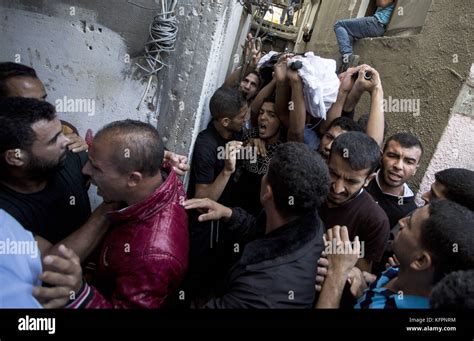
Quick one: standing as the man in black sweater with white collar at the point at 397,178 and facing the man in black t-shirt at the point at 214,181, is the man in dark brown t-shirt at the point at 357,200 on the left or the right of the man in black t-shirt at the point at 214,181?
left

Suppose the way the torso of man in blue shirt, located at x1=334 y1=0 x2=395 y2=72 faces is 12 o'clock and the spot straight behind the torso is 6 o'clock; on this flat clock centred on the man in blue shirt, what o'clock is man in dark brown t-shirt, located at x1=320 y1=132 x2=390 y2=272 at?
The man in dark brown t-shirt is roughly at 9 o'clock from the man in blue shirt.

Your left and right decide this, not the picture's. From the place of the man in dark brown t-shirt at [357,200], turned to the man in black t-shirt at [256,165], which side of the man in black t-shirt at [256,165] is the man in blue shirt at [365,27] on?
right

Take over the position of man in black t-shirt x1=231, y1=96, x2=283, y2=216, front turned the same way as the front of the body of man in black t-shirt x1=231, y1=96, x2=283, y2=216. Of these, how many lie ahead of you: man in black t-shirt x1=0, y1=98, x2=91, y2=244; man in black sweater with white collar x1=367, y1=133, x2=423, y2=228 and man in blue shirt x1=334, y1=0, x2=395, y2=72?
1

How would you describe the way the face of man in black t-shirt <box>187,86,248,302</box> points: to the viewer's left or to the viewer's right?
to the viewer's right

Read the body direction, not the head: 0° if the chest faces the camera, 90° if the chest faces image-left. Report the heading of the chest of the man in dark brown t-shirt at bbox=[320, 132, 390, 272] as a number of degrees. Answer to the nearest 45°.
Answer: approximately 45°

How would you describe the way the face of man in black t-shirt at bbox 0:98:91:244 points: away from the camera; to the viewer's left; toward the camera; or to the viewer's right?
to the viewer's right

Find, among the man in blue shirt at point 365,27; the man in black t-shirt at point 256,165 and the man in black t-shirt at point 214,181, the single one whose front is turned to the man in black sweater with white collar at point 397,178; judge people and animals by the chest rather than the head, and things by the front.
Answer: the man in black t-shirt at point 214,181

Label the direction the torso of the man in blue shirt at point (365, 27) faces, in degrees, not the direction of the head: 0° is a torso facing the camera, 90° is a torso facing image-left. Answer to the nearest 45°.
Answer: approximately 90°

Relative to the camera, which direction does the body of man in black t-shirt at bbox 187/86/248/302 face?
to the viewer's right
